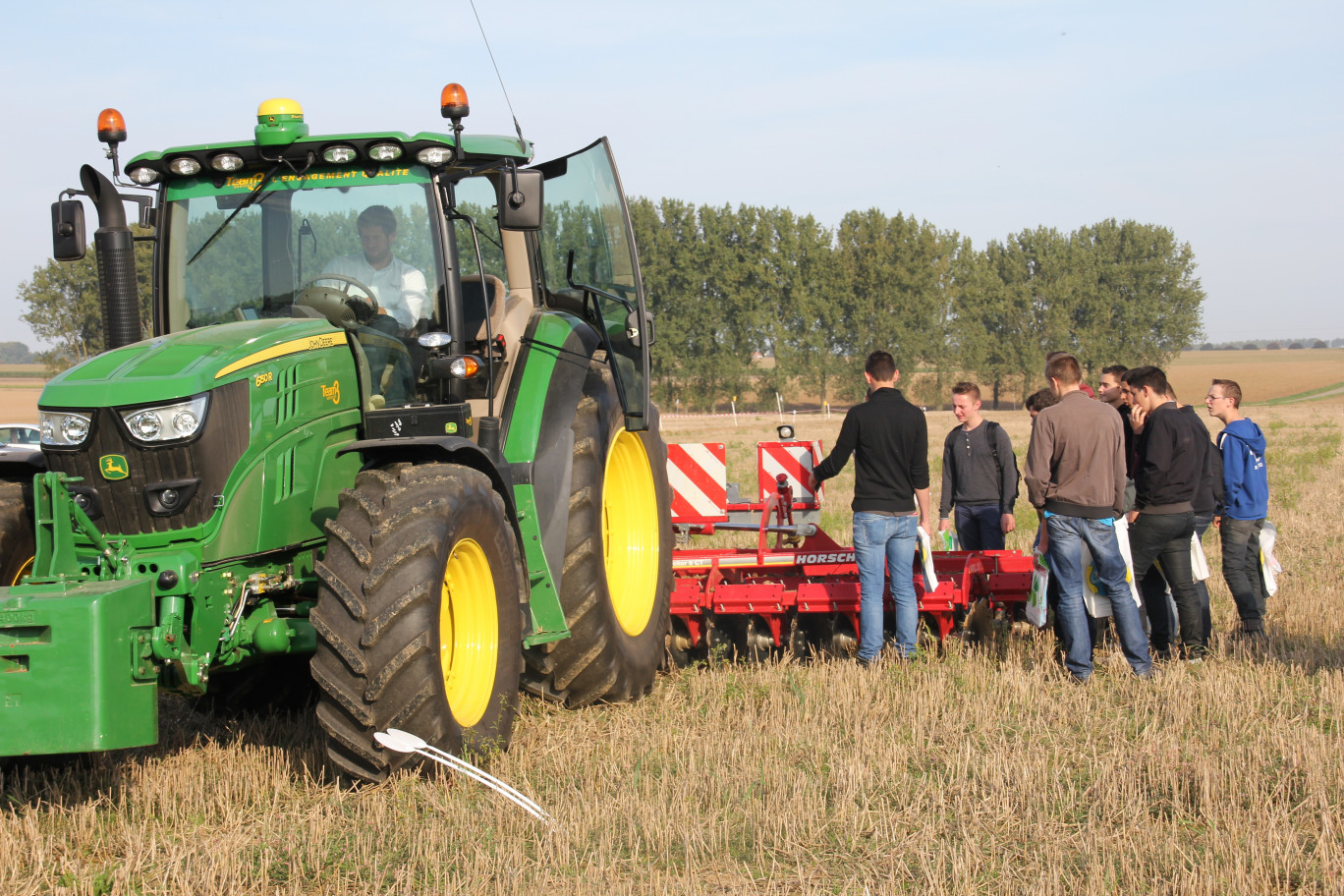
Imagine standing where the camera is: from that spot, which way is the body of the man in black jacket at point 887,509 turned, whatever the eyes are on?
away from the camera

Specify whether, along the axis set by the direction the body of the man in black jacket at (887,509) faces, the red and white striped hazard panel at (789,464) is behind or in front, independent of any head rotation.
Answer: in front

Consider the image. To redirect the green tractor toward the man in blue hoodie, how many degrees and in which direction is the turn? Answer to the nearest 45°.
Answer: approximately 135° to its left

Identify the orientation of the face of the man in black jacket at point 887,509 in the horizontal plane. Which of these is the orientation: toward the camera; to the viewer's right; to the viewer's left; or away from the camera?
away from the camera

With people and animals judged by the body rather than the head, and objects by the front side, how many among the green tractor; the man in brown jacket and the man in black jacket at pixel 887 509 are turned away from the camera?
2

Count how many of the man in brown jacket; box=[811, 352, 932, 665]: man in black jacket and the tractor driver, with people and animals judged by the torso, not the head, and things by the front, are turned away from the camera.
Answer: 2

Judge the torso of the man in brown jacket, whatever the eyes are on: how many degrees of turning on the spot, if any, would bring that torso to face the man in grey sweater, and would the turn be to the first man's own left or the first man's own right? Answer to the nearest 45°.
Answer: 0° — they already face them

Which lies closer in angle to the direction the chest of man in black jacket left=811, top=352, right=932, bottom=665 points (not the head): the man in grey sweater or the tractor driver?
the man in grey sweater

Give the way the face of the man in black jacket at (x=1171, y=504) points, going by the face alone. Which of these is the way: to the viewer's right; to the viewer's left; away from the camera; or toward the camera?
to the viewer's left

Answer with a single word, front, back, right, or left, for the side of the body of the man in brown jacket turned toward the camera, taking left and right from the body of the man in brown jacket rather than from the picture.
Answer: back

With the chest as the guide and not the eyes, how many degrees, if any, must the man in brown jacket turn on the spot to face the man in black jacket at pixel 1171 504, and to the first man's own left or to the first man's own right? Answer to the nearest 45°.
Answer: approximately 45° to the first man's own right

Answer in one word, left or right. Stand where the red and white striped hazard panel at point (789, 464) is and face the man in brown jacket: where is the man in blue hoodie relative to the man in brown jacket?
left

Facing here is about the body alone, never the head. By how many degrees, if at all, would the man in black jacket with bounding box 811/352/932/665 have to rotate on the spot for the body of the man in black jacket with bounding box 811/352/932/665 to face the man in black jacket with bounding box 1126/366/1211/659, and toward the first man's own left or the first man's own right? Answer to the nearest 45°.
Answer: approximately 90° to the first man's own right

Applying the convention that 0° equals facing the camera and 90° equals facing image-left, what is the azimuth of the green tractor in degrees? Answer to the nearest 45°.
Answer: approximately 45°
